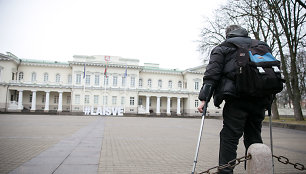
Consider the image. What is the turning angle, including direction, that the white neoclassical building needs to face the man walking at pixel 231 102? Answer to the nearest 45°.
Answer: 0° — it already faces them

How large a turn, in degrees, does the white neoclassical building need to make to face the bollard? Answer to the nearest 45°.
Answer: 0° — it already faces it

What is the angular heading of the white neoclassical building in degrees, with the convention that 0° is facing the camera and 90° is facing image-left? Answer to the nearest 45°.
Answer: approximately 0°
